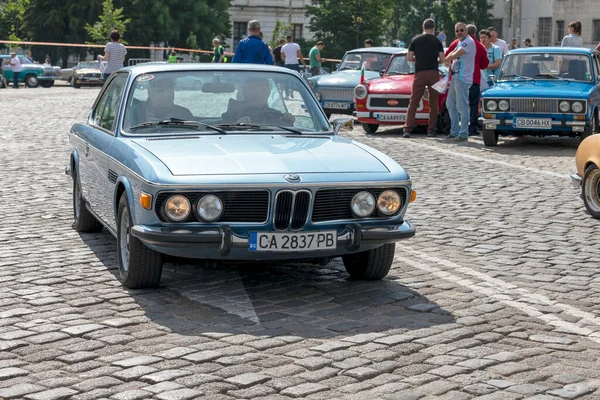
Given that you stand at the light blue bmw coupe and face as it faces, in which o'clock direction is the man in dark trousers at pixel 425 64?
The man in dark trousers is roughly at 8 o'clock from the light blue bmw coupe.

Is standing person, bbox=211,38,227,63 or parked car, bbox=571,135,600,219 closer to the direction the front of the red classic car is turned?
the parked car

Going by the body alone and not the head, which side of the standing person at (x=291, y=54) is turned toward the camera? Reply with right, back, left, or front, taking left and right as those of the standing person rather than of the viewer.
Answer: back

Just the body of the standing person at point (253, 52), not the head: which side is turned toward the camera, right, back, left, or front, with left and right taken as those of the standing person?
back

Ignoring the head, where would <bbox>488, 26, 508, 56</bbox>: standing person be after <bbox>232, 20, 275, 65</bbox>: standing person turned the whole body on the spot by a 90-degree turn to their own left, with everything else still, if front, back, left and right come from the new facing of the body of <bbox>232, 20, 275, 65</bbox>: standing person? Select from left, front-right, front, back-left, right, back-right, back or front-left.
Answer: back-right
